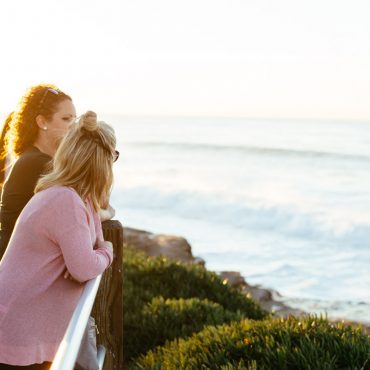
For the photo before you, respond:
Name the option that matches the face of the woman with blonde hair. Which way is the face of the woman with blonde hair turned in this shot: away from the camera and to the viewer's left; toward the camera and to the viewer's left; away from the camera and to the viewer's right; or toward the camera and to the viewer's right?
away from the camera and to the viewer's right

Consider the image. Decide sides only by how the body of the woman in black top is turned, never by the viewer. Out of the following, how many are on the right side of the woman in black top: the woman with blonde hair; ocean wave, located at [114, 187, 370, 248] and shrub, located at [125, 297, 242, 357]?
1

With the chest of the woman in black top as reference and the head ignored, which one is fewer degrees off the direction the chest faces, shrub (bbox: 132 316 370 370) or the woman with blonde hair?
the shrub

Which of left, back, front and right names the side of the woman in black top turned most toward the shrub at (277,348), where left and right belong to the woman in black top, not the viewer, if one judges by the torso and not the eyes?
front

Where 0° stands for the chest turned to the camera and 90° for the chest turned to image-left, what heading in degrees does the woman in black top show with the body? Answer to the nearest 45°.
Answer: approximately 270°

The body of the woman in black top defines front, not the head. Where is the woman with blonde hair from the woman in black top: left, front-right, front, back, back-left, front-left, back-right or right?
right

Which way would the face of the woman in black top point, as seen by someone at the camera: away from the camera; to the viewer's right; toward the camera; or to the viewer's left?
to the viewer's right
